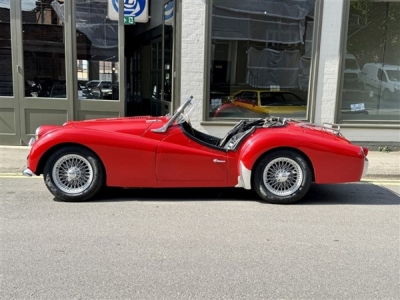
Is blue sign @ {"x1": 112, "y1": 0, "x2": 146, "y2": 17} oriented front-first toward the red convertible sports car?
yes

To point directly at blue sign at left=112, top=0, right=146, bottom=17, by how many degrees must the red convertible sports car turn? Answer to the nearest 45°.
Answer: approximately 90° to its right

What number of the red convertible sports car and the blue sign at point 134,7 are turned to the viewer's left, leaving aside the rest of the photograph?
1

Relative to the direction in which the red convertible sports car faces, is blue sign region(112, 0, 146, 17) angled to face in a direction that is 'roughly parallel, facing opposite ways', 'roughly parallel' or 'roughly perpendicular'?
roughly perpendicular

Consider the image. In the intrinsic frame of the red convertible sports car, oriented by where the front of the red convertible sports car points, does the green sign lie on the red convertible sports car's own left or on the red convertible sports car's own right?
on the red convertible sports car's own right

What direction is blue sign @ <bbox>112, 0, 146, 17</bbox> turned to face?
toward the camera

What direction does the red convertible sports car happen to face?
to the viewer's left
